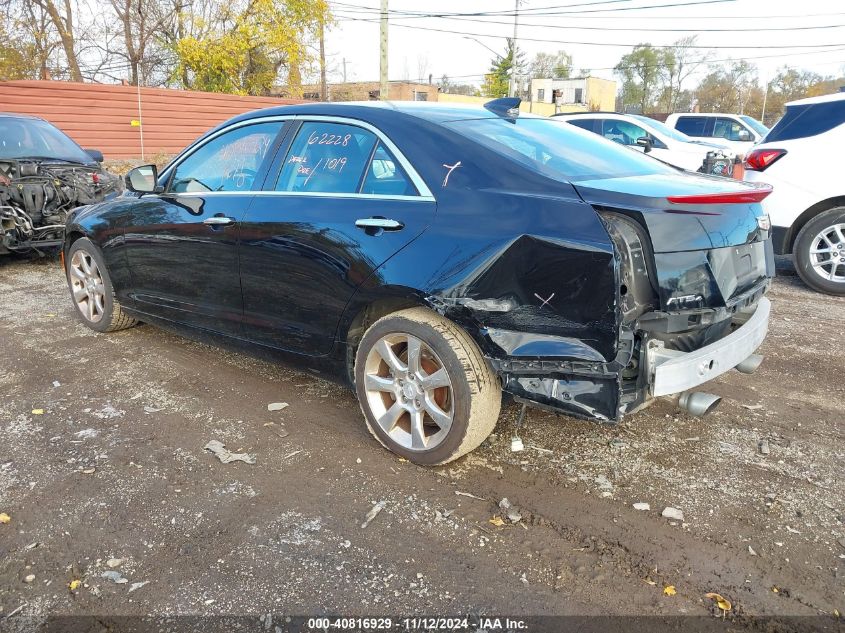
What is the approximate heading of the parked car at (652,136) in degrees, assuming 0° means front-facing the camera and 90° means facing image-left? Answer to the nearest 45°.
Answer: approximately 315°

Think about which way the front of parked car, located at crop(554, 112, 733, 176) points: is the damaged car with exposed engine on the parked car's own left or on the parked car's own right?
on the parked car's own right

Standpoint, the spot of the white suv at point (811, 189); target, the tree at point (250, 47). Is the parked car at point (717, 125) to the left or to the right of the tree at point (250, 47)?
right

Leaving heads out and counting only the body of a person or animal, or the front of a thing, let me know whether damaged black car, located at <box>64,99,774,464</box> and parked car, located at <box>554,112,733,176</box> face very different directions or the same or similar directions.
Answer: very different directions

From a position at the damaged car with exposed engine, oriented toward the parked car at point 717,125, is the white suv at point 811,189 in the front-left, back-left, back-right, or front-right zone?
front-right

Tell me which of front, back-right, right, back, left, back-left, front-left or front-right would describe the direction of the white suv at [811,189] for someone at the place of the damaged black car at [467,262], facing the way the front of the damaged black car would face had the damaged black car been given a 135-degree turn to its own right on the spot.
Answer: front-left

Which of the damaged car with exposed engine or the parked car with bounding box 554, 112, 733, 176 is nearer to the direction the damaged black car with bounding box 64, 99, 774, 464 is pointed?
the damaged car with exposed engine

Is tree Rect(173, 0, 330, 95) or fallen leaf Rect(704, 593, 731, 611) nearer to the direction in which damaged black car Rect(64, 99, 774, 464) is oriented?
the tree

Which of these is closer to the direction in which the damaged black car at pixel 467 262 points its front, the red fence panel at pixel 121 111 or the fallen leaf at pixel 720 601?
the red fence panel

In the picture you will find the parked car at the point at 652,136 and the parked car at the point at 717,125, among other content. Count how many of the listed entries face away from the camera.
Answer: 0

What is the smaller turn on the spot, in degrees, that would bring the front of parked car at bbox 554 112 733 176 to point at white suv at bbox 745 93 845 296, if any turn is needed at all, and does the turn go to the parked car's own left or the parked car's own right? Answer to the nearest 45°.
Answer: approximately 45° to the parked car's own right

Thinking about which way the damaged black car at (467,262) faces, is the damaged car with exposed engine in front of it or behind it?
in front

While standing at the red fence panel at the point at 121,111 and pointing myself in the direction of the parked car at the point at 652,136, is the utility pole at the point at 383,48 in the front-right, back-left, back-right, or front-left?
front-left

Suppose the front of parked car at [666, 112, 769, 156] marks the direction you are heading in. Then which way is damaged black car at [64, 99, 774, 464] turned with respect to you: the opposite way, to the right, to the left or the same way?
the opposite way

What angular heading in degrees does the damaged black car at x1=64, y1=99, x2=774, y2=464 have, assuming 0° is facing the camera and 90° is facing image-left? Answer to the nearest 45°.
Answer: approximately 135°
